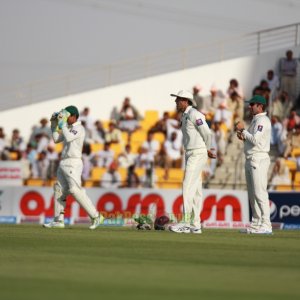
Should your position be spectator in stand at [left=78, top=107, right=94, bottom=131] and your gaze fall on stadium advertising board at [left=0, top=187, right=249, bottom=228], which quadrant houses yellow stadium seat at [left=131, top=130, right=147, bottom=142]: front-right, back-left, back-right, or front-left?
front-left

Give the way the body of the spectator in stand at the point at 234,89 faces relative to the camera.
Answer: toward the camera

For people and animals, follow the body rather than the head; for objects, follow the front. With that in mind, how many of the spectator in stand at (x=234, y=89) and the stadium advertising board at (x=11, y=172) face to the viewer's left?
0

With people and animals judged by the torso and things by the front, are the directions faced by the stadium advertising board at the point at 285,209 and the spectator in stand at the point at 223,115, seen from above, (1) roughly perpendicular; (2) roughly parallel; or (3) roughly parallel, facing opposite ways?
roughly parallel

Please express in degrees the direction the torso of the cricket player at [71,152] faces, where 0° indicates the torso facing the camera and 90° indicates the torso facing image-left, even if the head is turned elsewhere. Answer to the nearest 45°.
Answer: approximately 90°

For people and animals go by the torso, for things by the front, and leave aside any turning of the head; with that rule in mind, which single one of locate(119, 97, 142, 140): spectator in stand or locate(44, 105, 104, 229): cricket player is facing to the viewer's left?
the cricket player

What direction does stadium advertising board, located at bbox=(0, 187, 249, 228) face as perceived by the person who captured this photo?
facing the viewer

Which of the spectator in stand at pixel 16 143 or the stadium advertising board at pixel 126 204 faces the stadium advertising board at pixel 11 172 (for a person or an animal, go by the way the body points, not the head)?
the spectator in stand

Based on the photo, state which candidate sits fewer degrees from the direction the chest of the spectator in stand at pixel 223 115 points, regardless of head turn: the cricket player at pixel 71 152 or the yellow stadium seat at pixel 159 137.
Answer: the cricket player

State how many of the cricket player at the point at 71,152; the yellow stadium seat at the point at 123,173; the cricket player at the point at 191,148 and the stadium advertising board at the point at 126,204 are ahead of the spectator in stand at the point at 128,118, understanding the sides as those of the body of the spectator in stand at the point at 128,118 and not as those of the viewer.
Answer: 4

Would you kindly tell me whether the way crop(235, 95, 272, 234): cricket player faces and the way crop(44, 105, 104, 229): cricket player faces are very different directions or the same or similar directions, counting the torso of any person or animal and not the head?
same or similar directions

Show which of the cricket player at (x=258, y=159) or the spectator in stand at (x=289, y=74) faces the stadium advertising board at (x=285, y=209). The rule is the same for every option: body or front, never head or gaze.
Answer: the spectator in stand

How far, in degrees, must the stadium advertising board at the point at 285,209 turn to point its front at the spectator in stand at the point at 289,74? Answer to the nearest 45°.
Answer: approximately 180°

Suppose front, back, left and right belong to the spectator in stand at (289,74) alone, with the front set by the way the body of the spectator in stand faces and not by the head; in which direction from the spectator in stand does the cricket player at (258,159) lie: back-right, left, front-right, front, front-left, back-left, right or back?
front

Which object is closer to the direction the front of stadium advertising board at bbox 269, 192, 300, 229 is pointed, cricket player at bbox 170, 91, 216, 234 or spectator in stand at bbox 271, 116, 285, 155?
the cricket player

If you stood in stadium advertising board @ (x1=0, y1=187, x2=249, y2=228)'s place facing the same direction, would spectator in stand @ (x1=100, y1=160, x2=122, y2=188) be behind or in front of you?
behind

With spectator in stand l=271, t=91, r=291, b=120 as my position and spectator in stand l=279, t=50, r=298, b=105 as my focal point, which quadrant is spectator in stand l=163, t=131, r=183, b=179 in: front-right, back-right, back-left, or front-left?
back-left
